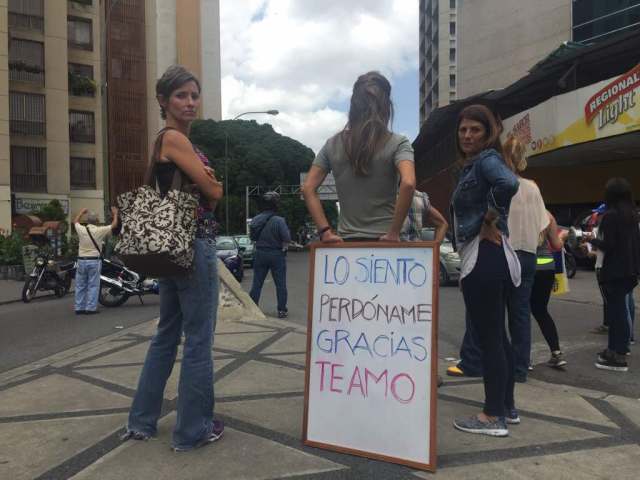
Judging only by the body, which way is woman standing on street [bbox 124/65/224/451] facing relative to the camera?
to the viewer's right

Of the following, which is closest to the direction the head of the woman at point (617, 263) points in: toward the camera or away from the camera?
away from the camera

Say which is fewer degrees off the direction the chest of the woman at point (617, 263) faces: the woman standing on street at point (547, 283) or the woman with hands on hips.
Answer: the woman standing on street

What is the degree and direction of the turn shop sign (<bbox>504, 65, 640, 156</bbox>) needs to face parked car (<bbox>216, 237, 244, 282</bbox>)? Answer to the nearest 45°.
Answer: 0° — it already faces it

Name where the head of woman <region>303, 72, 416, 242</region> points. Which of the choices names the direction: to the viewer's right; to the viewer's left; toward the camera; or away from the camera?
away from the camera

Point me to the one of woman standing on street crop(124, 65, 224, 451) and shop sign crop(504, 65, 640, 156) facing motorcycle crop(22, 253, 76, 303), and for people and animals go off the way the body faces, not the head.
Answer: the shop sign

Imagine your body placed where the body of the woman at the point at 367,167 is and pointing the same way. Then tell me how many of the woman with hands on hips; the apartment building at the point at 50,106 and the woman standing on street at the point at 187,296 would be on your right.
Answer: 1

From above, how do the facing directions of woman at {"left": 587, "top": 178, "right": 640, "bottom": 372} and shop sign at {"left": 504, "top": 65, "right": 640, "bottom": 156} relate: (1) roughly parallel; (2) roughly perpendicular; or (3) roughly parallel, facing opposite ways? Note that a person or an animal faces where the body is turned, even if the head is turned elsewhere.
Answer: roughly perpendicular

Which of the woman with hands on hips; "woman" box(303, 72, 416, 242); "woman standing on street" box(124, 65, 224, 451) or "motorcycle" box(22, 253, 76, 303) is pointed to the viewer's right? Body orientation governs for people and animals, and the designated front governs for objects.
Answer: the woman standing on street

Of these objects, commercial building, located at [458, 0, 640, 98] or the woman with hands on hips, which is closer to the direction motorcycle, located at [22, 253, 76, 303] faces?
the woman with hands on hips

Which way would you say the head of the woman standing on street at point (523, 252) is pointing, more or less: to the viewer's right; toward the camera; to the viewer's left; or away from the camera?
away from the camera

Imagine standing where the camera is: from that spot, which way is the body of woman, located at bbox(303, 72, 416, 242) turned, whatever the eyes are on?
away from the camera

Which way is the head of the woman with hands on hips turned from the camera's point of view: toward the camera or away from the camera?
toward the camera
